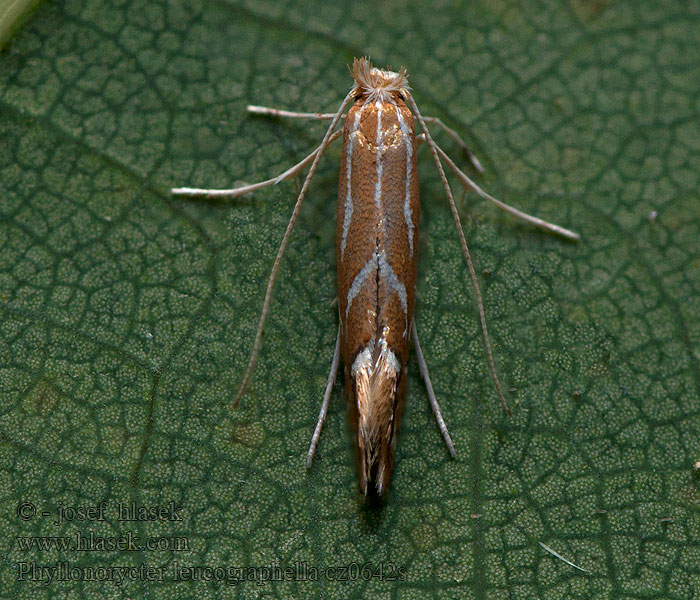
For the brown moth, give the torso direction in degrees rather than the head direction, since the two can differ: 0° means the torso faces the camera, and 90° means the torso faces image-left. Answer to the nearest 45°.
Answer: approximately 180°
